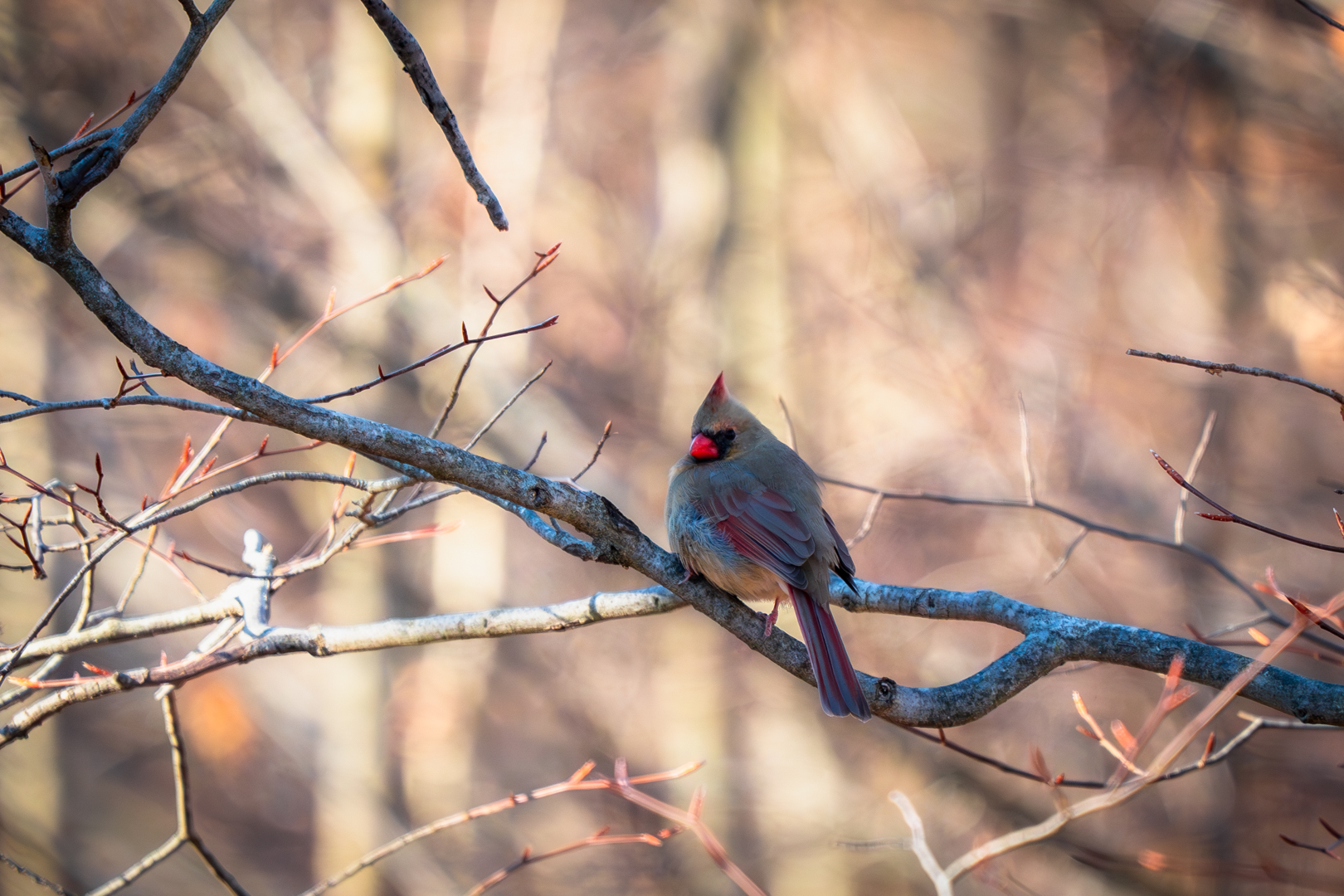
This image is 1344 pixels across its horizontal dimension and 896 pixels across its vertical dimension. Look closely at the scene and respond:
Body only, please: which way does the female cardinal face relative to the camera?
to the viewer's left

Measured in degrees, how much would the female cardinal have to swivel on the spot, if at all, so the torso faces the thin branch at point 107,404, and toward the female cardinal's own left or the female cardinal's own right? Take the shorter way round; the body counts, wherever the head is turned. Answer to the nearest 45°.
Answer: approximately 45° to the female cardinal's own left
